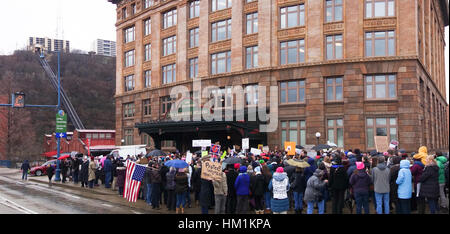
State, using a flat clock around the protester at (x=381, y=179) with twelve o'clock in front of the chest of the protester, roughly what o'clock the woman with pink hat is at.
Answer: The woman with pink hat is roughly at 8 o'clock from the protester.

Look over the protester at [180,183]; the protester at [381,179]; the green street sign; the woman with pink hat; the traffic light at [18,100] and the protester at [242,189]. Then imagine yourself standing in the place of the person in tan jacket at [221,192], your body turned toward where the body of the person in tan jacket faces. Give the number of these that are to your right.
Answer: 3

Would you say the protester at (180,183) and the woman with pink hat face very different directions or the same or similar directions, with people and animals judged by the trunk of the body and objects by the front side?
same or similar directions

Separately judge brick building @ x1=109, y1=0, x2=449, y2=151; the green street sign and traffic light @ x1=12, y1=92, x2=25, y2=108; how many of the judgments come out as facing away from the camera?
0

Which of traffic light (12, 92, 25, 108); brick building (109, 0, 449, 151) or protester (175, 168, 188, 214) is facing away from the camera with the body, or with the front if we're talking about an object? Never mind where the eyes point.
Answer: the protester

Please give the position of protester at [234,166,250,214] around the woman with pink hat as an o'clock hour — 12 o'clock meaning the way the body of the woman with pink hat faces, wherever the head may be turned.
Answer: The protester is roughly at 9 o'clock from the woman with pink hat.

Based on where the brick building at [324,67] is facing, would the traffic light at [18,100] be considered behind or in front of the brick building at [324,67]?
in front

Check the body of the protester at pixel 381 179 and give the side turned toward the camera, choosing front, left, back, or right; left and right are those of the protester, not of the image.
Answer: back

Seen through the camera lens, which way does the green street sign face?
facing the viewer

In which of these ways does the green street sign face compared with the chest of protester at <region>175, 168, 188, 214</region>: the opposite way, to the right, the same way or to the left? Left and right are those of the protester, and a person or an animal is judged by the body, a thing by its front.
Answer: the opposite way

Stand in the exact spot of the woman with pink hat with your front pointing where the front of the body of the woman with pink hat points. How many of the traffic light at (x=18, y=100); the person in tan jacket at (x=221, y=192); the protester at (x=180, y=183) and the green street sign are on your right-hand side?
0

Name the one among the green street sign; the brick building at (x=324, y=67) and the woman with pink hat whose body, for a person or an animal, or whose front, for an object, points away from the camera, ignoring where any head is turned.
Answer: the woman with pink hat
